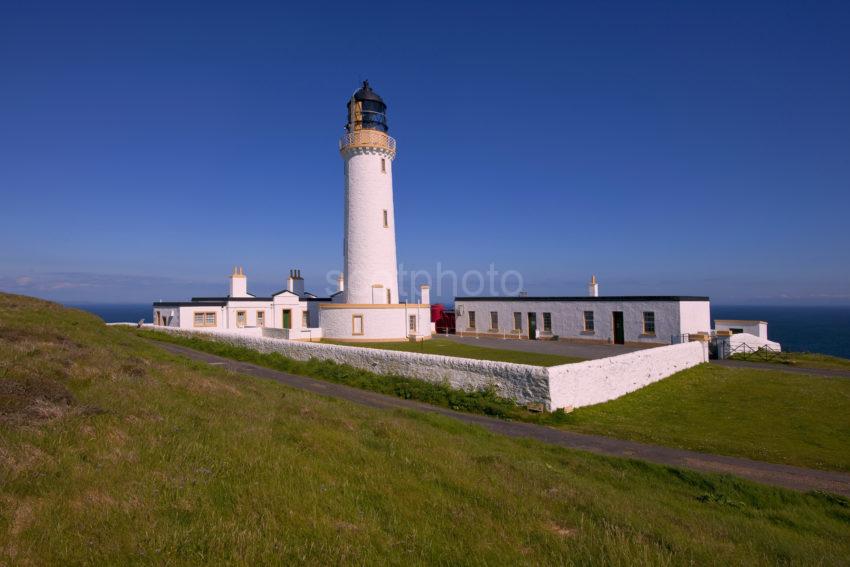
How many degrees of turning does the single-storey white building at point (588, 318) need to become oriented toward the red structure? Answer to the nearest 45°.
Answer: approximately 90° to its right

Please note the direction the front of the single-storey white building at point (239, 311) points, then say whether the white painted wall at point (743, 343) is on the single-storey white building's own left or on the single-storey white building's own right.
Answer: on the single-storey white building's own left

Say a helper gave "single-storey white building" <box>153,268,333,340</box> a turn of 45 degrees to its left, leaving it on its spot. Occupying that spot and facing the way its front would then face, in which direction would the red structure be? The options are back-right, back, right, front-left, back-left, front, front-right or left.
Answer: front-left

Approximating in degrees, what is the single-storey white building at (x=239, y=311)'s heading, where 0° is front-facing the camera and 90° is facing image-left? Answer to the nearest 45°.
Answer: approximately 0°

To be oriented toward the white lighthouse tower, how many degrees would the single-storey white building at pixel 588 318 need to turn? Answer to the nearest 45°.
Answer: approximately 45° to its right

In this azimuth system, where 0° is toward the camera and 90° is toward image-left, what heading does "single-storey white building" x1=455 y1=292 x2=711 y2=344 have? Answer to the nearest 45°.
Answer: approximately 45°
